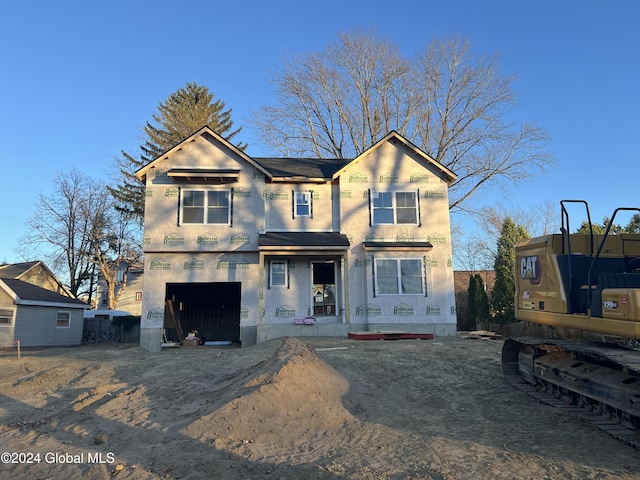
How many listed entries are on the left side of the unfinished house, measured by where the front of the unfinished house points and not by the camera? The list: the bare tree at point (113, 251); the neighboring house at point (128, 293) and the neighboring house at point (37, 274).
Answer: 0

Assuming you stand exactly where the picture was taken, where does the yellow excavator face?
facing the viewer and to the right of the viewer

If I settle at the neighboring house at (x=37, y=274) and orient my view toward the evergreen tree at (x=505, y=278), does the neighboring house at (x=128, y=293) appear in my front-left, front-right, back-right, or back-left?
front-left

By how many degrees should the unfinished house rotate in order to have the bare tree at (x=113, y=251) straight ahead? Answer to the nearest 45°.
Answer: approximately 135° to its right

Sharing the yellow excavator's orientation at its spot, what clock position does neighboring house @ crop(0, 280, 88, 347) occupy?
The neighboring house is roughly at 5 o'clock from the yellow excavator.

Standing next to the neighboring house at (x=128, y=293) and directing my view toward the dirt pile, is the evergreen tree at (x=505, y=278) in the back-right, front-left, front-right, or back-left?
front-left

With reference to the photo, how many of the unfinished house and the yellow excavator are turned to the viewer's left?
0

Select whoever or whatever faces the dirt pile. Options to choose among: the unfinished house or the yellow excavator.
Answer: the unfinished house

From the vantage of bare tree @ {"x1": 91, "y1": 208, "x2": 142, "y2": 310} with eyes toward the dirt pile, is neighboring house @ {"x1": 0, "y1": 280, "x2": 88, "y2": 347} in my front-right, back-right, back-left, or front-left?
front-right

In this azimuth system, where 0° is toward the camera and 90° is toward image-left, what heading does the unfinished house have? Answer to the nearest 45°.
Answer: approximately 0°

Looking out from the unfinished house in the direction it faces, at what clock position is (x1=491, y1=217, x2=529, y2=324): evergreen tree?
The evergreen tree is roughly at 8 o'clock from the unfinished house.

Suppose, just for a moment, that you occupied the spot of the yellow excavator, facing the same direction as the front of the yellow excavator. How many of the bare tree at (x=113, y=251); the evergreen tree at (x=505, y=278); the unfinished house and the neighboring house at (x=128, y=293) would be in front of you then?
0

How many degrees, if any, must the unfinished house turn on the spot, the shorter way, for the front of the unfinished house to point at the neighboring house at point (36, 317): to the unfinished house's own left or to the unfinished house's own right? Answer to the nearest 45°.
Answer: approximately 135° to the unfinished house's own right

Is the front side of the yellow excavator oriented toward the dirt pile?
no

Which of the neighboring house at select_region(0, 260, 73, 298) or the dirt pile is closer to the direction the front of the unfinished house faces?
the dirt pile

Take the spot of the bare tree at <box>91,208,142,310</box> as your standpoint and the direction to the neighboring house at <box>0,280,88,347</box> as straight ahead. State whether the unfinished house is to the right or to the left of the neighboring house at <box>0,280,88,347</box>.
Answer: left
